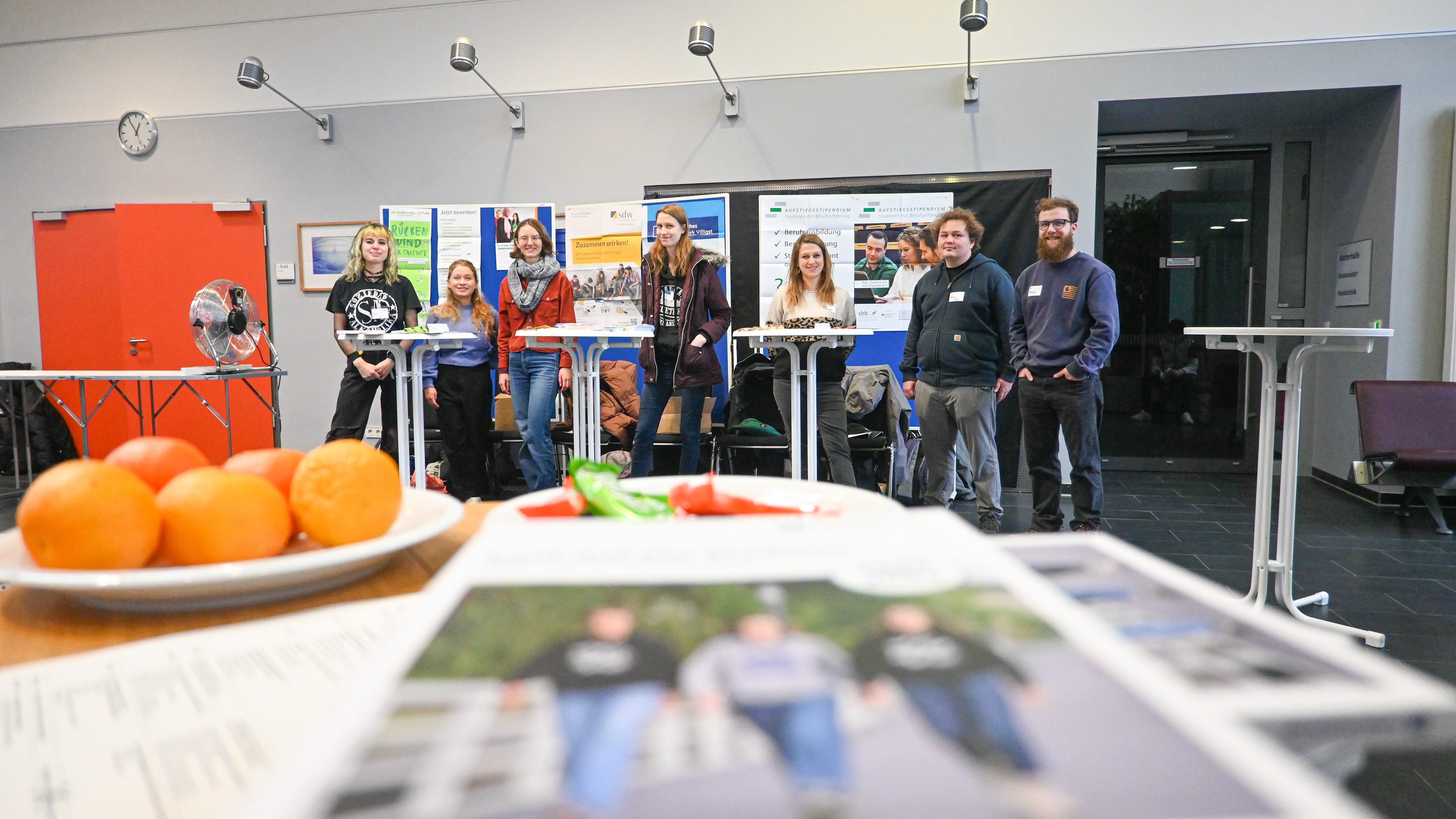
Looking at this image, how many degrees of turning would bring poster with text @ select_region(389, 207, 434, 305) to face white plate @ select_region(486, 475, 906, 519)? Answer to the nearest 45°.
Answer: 0° — it already faces it

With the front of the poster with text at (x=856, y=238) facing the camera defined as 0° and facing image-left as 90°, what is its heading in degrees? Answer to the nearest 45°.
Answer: approximately 0°

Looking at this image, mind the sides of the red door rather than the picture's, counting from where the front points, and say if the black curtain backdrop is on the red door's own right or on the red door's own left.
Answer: on the red door's own left

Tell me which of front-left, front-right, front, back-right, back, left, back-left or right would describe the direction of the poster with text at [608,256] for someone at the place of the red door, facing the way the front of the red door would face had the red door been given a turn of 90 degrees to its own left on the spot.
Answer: front-right

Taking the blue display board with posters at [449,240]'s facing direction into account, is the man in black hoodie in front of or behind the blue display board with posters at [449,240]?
in front

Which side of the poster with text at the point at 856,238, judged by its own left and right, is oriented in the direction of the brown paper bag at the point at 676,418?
right

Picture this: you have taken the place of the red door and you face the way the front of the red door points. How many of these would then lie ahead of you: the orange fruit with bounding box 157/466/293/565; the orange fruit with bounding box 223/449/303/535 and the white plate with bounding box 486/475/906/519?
3

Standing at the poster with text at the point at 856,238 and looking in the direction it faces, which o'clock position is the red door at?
The red door is roughly at 3 o'clock from the poster with text.
